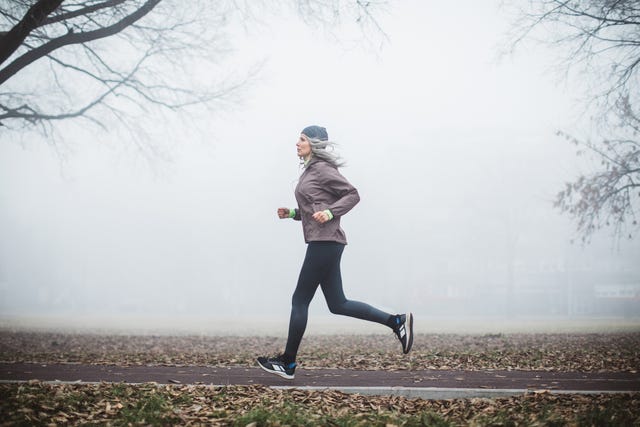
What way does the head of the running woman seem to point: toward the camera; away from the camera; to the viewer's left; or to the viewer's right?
to the viewer's left

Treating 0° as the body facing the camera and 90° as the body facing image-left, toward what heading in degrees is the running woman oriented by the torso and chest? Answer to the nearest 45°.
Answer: approximately 90°
